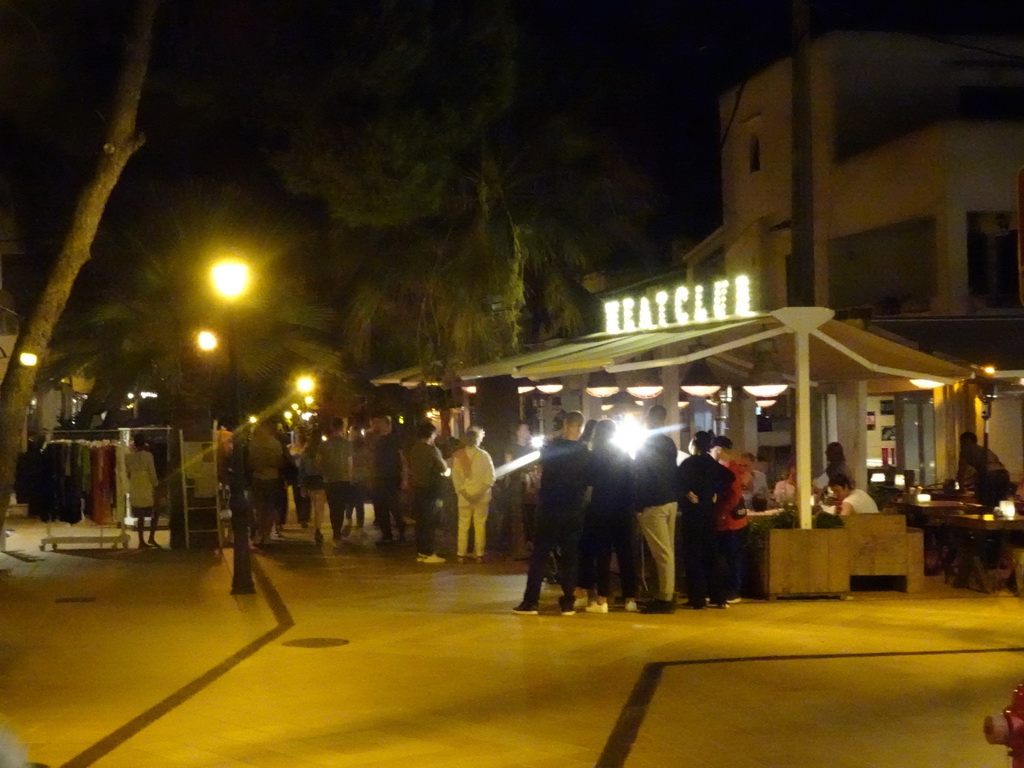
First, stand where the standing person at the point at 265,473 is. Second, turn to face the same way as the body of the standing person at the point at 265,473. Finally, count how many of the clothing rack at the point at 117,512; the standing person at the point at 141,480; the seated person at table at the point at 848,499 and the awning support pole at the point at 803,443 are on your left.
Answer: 2

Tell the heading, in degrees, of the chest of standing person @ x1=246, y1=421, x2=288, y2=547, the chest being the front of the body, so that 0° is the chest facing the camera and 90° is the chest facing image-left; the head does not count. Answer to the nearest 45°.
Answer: approximately 180°

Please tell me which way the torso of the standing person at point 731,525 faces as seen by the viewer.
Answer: to the viewer's left

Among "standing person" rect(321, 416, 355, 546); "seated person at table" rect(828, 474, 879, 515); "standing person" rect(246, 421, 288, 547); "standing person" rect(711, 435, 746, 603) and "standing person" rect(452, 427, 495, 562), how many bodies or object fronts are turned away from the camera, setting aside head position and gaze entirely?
3

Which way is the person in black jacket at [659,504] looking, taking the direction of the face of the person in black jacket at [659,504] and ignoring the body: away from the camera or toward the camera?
away from the camera

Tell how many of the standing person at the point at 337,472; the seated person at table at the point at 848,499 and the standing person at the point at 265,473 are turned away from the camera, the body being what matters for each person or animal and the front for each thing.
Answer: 2

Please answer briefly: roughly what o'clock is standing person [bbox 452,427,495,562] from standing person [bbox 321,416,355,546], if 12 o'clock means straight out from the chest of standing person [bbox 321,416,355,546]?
standing person [bbox 452,427,495,562] is roughly at 5 o'clock from standing person [bbox 321,416,355,546].

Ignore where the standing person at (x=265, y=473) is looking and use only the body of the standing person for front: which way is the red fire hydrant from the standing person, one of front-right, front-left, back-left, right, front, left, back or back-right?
back

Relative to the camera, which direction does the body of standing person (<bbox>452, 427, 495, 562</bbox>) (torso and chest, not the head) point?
away from the camera

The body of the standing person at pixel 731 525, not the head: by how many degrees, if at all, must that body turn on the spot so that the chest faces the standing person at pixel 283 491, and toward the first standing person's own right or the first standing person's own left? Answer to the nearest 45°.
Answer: approximately 45° to the first standing person's own right

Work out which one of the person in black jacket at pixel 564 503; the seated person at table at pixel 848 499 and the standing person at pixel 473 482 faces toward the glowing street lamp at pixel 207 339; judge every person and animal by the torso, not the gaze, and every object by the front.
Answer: the seated person at table

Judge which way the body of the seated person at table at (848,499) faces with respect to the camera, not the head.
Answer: to the viewer's left

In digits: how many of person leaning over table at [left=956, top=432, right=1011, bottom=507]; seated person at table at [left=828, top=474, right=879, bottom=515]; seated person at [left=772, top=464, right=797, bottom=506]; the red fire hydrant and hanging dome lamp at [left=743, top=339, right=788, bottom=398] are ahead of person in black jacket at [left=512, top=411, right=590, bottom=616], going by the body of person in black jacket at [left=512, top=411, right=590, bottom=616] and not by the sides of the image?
4
